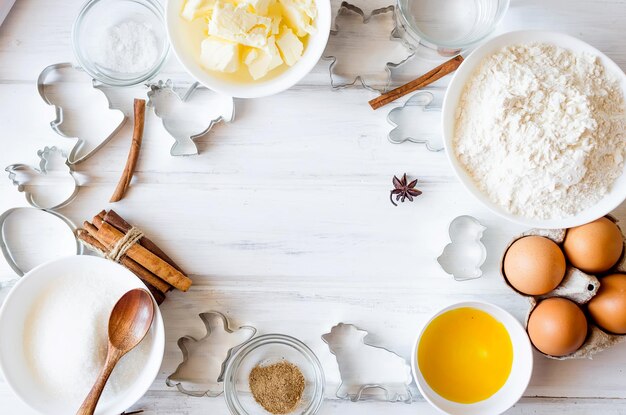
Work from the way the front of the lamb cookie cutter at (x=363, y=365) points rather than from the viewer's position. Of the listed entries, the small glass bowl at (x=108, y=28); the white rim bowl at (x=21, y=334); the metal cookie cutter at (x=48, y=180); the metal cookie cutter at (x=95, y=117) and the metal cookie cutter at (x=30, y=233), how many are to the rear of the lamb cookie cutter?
0

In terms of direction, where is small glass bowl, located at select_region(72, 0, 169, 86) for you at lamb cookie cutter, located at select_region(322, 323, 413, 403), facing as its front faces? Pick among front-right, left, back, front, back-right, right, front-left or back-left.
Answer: front-right

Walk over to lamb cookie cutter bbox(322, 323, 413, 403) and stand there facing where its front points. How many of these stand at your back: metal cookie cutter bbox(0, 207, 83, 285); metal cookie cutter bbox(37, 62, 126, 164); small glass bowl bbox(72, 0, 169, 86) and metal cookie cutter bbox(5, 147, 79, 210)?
0

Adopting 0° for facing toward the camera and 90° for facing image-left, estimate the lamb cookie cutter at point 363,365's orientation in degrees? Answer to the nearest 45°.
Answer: approximately 90°
